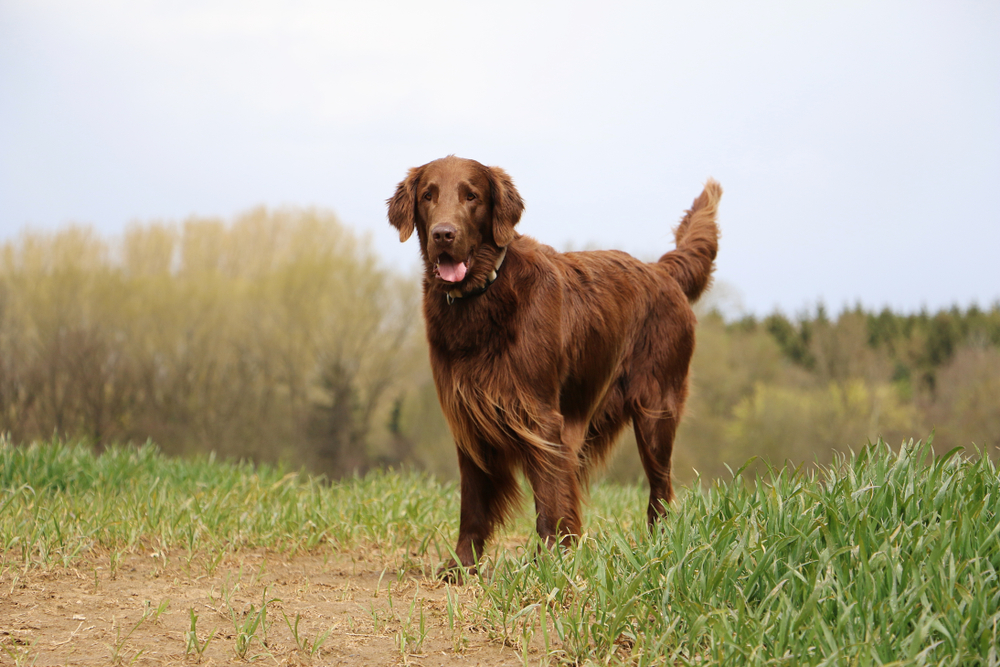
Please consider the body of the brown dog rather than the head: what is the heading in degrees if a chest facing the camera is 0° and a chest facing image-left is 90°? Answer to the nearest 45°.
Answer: approximately 45°
